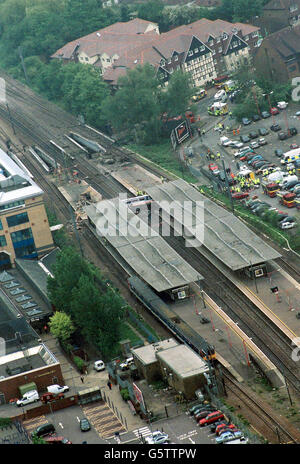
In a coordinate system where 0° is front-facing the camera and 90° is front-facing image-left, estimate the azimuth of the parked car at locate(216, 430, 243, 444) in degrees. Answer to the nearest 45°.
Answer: approximately 45°
